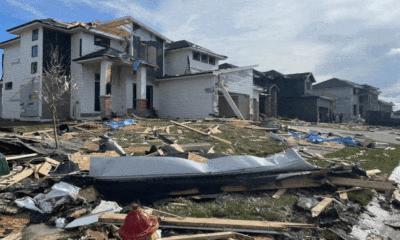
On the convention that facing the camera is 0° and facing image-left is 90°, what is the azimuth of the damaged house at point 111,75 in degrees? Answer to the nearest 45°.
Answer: approximately 315°

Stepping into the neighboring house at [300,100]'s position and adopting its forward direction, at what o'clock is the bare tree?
The bare tree is roughly at 2 o'clock from the neighboring house.

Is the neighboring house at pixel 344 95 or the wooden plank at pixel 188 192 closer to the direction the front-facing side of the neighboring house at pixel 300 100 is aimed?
the wooden plank

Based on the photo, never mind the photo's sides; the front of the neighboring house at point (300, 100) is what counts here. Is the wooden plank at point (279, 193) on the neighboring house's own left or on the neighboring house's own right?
on the neighboring house's own right

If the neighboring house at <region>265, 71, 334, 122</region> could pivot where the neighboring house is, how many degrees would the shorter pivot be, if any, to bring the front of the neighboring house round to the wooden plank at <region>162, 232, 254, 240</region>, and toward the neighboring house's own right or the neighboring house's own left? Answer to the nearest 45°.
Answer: approximately 45° to the neighboring house's own right

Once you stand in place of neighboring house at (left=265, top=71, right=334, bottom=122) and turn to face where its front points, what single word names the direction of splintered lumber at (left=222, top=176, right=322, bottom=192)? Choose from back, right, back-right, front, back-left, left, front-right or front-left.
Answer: front-right

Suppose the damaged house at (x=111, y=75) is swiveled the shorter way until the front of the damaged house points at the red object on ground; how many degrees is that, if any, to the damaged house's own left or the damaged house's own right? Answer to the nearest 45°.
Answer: approximately 45° to the damaged house's own right

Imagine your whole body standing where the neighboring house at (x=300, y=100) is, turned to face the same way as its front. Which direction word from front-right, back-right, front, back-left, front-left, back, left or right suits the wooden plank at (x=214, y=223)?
front-right

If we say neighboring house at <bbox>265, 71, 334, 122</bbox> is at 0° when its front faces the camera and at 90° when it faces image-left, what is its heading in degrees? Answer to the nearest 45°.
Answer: approximately 315°

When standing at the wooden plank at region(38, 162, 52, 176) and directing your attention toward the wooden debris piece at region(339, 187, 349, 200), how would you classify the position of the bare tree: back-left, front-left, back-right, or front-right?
back-left
